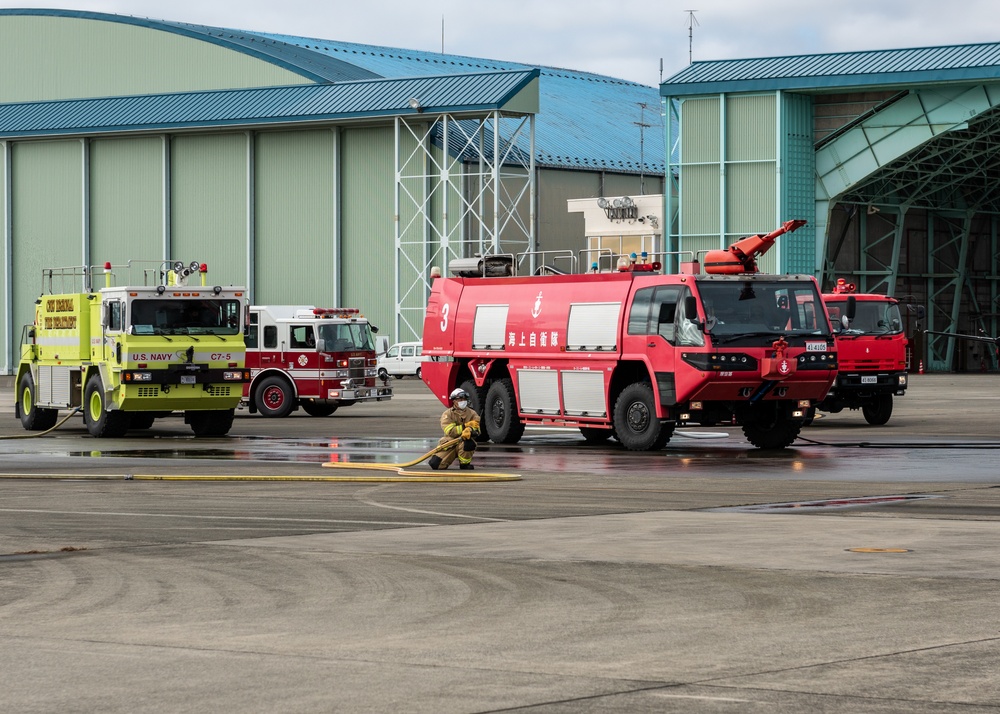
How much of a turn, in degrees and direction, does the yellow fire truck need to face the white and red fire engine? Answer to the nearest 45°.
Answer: approximately 90° to its left

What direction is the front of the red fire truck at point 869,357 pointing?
toward the camera

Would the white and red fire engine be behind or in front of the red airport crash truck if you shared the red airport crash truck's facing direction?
behind

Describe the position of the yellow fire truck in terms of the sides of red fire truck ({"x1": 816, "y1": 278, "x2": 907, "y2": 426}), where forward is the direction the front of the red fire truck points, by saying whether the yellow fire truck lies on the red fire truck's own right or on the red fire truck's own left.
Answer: on the red fire truck's own right

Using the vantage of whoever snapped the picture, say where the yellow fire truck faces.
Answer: facing the viewer and to the right of the viewer

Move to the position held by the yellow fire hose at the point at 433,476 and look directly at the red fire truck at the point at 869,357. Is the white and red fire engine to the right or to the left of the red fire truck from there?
left

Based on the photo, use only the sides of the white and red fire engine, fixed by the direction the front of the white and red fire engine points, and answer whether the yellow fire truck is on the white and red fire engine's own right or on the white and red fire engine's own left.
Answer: on the white and red fire engine's own right

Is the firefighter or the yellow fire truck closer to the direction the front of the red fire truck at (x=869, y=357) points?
the firefighter
